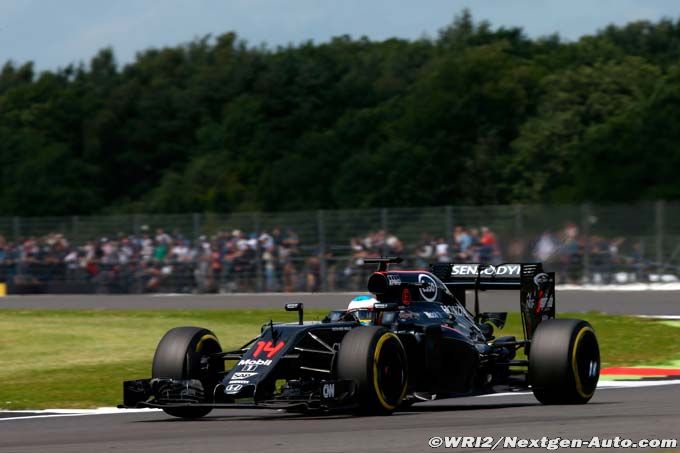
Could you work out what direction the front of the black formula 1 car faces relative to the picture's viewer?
facing the viewer and to the left of the viewer

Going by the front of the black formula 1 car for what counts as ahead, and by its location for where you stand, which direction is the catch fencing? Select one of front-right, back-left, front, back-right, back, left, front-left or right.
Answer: back-right
